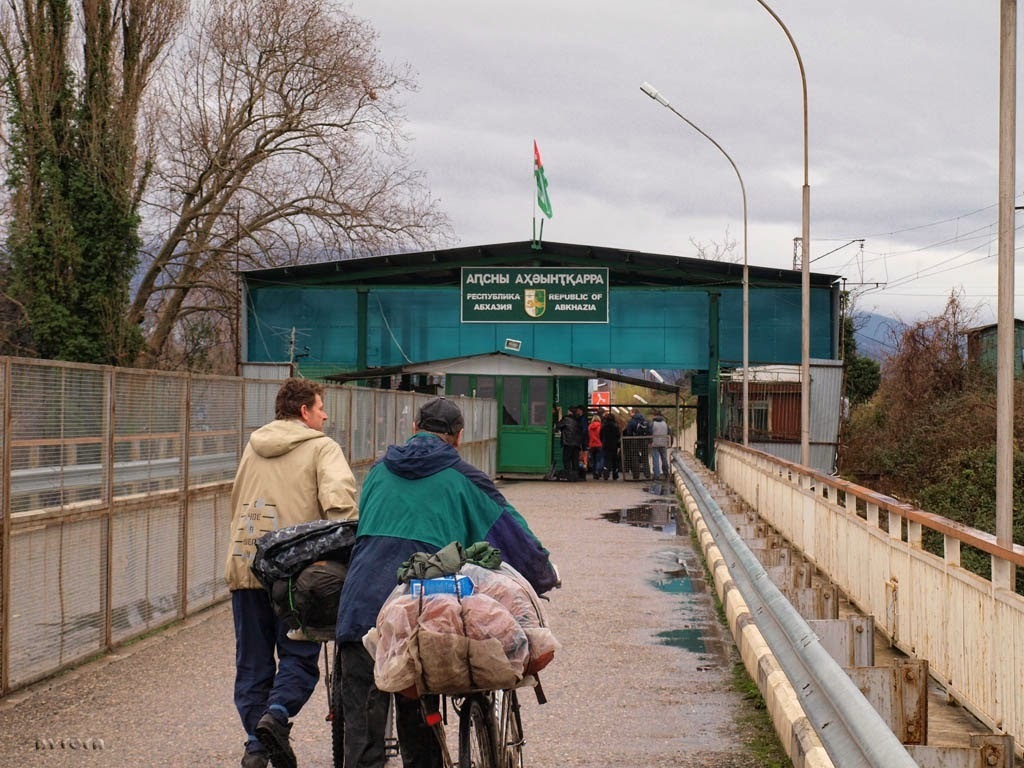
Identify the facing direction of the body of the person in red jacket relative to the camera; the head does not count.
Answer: away from the camera

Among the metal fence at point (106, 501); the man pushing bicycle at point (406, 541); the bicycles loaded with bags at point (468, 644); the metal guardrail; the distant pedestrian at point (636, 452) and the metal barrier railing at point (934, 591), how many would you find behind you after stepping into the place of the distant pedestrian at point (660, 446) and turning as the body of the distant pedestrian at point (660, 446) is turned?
5

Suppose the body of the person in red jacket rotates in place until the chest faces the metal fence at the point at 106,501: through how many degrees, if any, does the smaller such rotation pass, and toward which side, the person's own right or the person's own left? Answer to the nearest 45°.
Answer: approximately 180°

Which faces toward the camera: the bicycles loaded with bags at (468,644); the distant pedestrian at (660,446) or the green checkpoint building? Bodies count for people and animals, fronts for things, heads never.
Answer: the green checkpoint building

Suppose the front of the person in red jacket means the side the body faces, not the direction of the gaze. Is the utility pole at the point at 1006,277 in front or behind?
behind

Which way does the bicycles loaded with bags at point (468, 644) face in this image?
away from the camera

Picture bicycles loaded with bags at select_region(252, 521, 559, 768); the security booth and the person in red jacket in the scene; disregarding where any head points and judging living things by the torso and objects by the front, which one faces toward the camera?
the security booth

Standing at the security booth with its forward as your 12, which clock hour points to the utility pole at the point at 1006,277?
The utility pole is roughly at 12 o'clock from the security booth.

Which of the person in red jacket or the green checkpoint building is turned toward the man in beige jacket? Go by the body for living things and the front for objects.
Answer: the green checkpoint building

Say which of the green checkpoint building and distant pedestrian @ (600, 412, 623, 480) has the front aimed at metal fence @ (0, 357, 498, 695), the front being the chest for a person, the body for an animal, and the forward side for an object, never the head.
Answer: the green checkpoint building

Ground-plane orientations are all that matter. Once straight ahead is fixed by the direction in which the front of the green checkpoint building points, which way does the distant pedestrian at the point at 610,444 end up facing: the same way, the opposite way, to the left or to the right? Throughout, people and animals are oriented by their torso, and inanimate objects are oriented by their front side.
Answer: the opposite way

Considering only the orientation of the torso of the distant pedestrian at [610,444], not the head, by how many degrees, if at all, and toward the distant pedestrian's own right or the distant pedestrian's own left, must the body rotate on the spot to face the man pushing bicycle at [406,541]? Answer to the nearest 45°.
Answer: approximately 180°

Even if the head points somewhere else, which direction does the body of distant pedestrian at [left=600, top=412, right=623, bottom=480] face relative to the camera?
away from the camera
